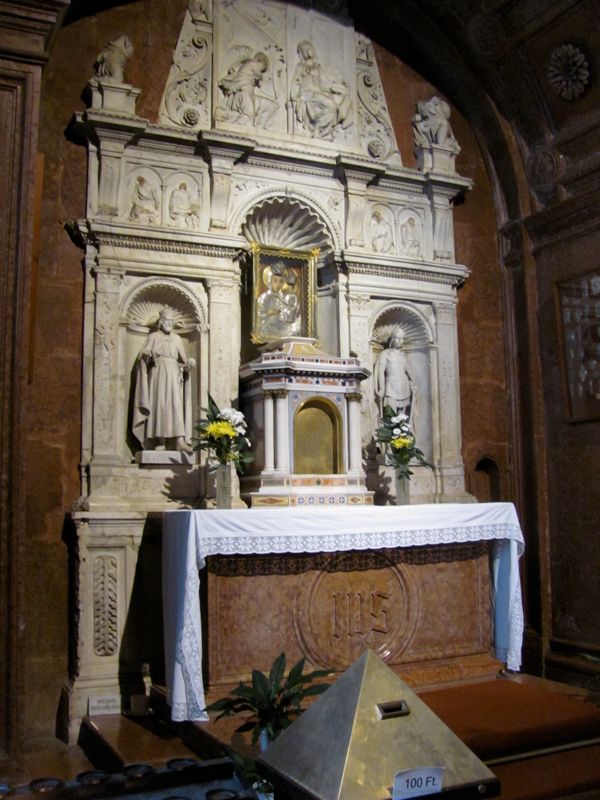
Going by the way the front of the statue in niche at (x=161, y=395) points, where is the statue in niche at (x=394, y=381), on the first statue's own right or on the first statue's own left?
on the first statue's own left

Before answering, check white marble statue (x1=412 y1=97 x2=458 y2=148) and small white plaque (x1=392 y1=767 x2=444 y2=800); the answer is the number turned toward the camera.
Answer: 2

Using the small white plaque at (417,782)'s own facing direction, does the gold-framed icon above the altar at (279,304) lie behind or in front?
behind

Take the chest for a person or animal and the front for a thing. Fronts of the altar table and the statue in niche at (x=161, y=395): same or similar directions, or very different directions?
same or similar directions

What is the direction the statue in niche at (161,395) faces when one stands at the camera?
facing the viewer and to the right of the viewer

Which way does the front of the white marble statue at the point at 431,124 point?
toward the camera

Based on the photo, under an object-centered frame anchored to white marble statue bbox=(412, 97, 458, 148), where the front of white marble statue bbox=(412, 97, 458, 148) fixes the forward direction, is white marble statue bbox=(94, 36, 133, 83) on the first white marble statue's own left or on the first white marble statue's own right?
on the first white marble statue's own right

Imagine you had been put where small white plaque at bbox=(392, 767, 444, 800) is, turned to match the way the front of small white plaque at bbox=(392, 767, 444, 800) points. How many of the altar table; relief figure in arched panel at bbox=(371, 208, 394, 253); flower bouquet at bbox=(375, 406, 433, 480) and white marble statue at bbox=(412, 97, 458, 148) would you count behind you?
4

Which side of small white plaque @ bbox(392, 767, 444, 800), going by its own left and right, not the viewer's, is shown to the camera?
front

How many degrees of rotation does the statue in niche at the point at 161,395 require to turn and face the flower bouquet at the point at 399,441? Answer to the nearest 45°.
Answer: approximately 45° to its left

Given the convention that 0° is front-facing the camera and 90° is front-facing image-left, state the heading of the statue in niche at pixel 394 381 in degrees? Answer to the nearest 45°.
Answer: approximately 315°
